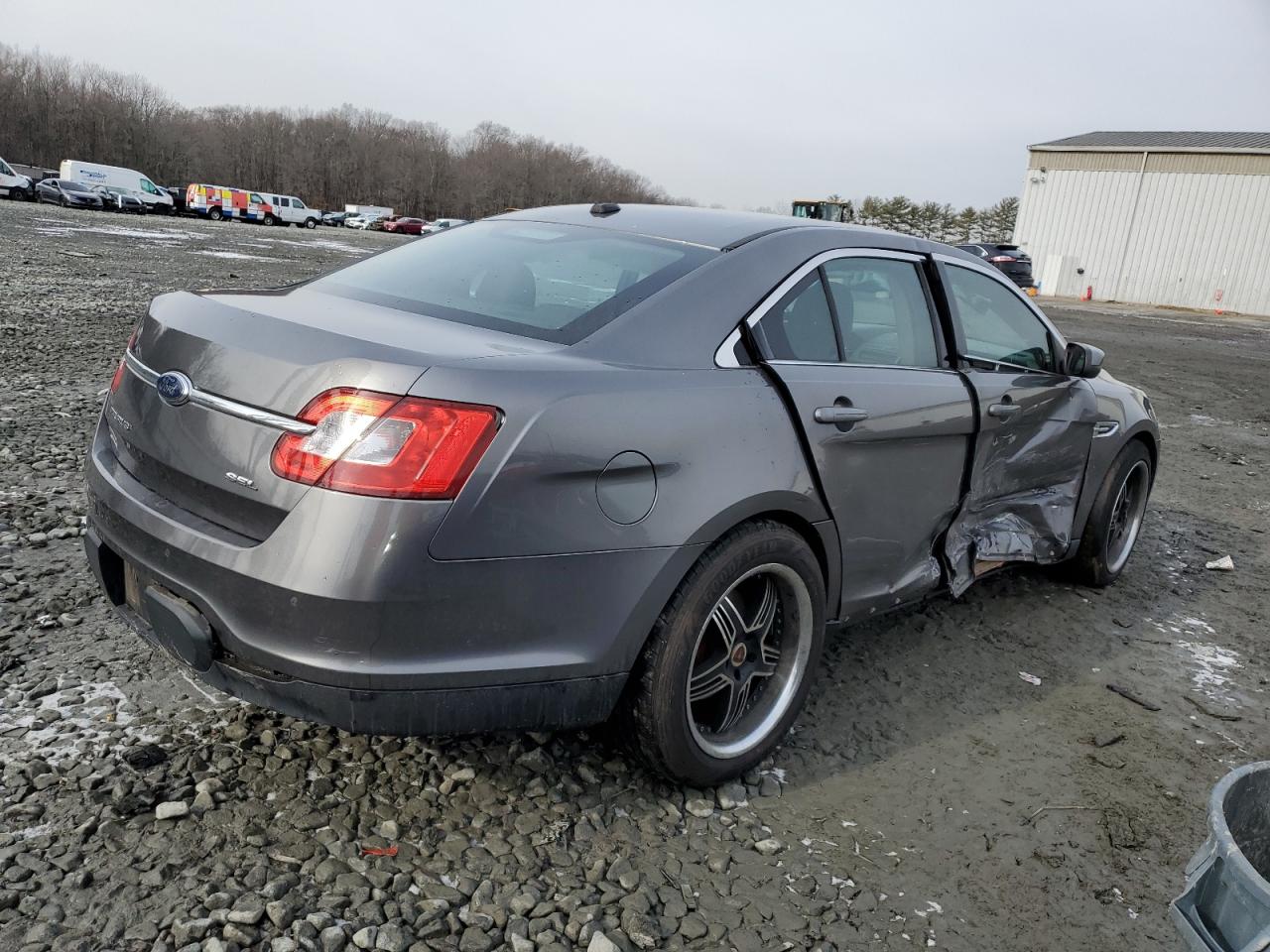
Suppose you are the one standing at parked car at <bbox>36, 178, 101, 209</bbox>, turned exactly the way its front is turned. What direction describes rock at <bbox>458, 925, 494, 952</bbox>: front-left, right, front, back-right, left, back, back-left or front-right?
front-right

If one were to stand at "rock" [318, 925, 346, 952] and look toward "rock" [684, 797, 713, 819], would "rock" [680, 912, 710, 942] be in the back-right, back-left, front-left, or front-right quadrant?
front-right

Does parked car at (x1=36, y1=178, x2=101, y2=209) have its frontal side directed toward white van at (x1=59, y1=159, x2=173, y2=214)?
no

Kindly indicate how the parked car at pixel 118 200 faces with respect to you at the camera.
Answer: facing the viewer and to the right of the viewer

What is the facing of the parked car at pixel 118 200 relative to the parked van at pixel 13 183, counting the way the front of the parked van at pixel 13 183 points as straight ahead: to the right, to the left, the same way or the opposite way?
the same way

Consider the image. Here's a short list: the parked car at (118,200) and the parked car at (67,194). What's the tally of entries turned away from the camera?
0

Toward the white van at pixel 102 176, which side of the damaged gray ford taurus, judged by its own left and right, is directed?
left

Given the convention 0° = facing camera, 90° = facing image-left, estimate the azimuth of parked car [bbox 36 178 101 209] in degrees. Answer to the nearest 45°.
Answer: approximately 315°

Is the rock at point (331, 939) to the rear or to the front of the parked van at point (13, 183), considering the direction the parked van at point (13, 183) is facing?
to the front

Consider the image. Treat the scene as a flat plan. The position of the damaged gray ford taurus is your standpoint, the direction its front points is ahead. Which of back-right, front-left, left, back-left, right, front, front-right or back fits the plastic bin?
right

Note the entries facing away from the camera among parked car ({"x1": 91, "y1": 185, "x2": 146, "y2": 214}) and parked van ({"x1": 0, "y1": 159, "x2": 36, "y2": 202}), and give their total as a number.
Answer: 0

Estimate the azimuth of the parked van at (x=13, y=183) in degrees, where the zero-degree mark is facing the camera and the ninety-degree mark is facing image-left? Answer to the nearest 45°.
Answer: approximately 315°

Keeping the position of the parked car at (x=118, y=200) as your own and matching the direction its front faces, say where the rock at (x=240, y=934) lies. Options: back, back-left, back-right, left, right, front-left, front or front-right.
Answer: front-right

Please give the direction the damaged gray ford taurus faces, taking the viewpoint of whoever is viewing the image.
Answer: facing away from the viewer and to the right of the viewer

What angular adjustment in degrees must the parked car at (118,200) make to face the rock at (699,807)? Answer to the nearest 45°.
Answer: approximately 45° to its right

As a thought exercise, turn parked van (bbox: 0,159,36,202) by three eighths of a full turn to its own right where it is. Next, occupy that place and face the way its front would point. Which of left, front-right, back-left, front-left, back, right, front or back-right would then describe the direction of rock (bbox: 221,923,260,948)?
left

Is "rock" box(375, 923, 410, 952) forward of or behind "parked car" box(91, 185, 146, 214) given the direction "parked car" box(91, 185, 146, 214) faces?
forward

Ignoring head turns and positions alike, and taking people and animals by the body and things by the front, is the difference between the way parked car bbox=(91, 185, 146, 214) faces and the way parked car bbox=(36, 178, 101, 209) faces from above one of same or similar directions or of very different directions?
same or similar directions
